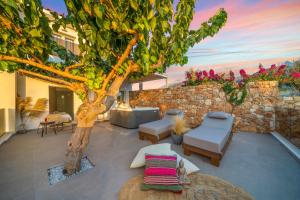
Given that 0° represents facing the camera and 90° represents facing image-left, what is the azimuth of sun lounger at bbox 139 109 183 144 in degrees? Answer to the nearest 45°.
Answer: approximately 45°

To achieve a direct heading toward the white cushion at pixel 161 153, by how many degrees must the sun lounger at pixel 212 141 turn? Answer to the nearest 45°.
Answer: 0° — it already faces it

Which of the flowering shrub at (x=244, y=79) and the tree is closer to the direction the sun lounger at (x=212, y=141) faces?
the tree

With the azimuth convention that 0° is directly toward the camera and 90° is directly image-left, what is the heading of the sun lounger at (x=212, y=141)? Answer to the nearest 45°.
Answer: approximately 45°

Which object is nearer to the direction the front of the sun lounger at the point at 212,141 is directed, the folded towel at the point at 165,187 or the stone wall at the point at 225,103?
the folded towel

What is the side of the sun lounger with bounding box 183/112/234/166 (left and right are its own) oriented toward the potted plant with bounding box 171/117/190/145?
right

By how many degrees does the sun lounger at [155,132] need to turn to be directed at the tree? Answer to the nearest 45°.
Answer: approximately 45° to its left

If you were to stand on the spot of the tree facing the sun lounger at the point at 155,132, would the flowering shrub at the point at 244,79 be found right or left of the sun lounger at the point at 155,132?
right
